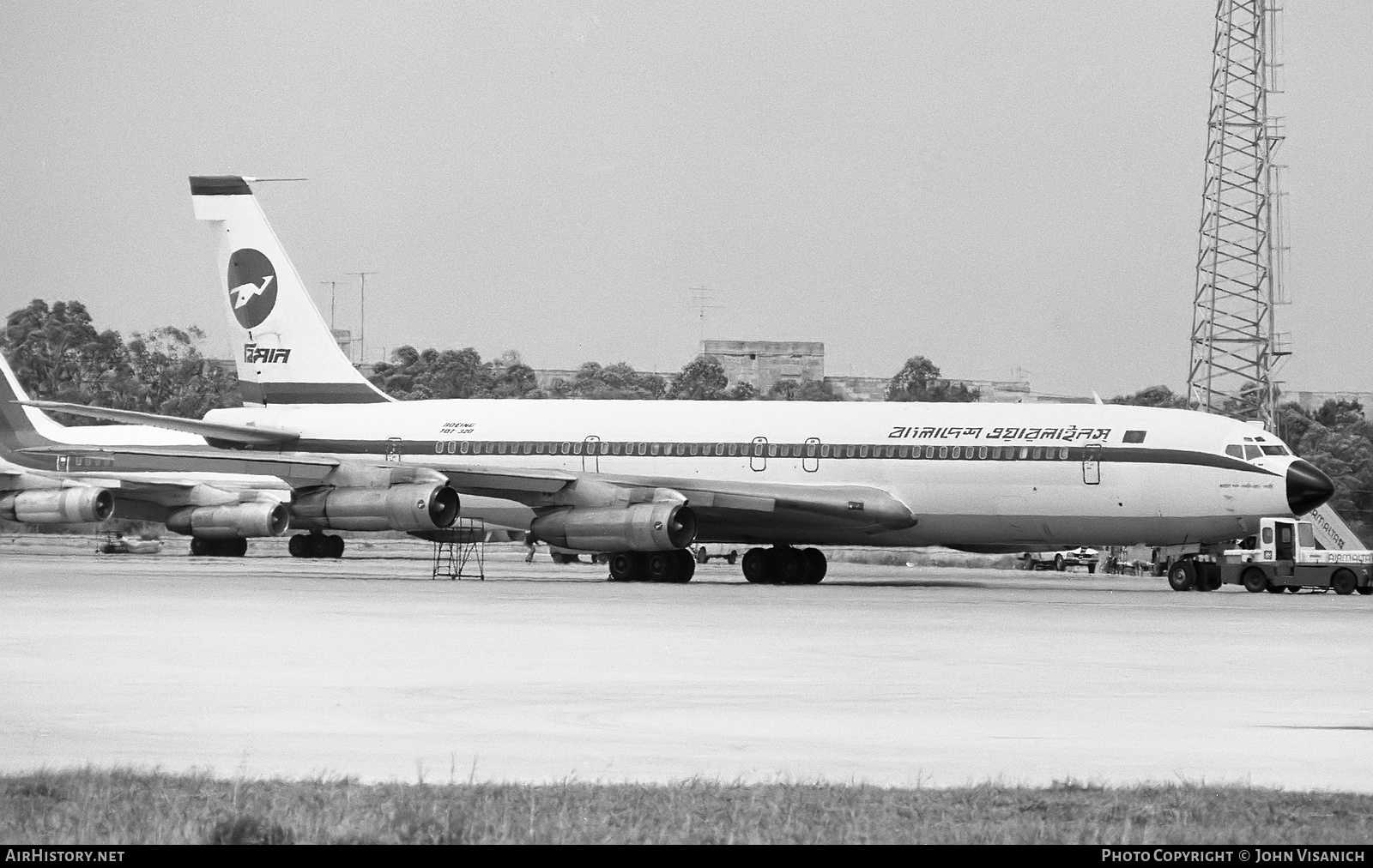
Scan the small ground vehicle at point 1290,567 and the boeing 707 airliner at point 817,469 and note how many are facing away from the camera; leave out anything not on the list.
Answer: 0

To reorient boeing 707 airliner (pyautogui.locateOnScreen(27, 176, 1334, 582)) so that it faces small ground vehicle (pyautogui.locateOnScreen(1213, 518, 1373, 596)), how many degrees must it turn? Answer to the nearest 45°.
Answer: approximately 45° to its left

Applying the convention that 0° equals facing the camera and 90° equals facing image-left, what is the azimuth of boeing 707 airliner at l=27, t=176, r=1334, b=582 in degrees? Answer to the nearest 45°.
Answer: approximately 315°
